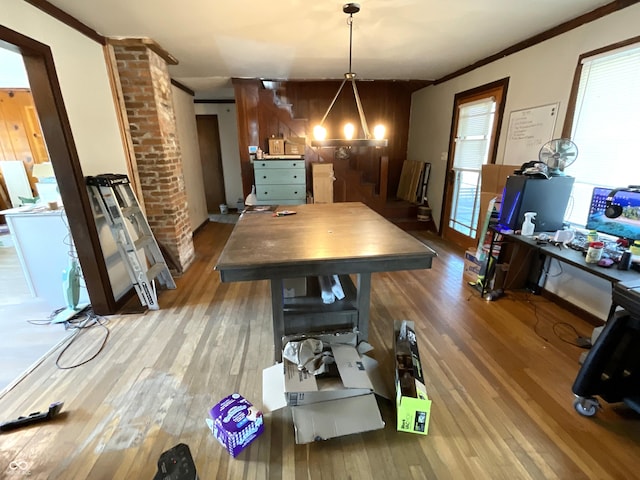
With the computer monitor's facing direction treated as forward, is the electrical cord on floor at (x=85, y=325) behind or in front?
in front

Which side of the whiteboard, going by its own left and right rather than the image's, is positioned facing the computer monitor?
left

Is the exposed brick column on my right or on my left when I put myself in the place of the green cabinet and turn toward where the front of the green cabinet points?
on my right

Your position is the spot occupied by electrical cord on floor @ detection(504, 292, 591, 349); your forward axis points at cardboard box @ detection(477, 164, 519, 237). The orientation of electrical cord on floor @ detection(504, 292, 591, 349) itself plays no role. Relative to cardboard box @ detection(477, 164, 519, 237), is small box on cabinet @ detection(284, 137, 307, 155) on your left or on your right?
left

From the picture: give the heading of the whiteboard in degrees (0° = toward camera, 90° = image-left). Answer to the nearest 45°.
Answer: approximately 45°

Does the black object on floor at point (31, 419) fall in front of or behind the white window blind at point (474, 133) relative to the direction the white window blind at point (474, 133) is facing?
in front

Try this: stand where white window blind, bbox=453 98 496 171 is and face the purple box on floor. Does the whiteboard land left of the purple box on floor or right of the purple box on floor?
left

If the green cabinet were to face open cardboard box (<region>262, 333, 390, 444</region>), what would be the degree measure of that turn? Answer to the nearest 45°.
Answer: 0° — it already faces it

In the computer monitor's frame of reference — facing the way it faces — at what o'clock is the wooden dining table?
The wooden dining table is roughly at 12 o'clock from the computer monitor.

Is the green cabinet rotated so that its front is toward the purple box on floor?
yes

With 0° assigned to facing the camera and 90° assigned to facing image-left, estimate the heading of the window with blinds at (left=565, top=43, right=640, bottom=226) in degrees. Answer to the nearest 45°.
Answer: approximately 45°
